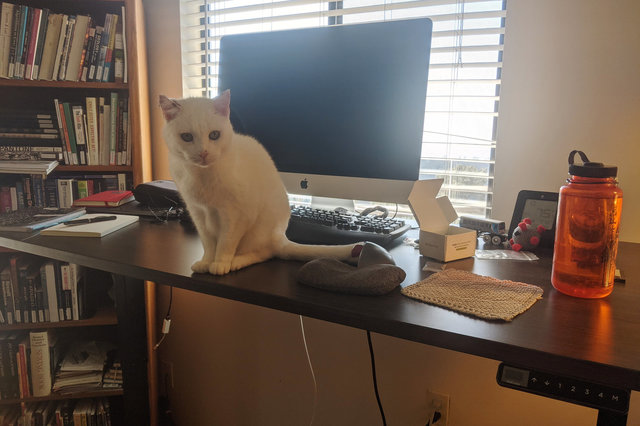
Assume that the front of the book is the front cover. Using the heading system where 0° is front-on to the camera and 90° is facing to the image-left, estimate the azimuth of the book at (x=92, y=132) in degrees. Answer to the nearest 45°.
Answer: approximately 270°

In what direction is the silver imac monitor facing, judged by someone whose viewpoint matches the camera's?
facing the viewer and to the left of the viewer

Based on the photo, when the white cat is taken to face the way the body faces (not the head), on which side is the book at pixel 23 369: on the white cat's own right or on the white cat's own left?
on the white cat's own right

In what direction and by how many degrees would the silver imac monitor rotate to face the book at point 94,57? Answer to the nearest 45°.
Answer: approximately 90° to its right

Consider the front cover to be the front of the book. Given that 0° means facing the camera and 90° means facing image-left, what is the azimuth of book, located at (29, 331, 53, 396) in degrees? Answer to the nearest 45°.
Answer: approximately 270°

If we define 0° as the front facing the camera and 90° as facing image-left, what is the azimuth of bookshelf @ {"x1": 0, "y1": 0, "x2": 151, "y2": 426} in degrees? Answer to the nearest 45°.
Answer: approximately 0°

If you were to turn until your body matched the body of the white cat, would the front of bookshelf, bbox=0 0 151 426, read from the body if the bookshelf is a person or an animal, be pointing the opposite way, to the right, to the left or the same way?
to the left

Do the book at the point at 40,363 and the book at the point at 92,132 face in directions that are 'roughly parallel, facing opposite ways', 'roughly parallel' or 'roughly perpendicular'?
roughly parallel

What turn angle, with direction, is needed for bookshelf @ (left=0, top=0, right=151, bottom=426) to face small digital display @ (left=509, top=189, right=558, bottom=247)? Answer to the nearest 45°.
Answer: approximately 45° to its left

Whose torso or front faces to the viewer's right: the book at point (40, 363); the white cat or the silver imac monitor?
the book

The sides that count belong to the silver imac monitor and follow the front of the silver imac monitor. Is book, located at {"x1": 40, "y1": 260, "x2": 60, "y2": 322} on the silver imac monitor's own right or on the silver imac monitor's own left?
on the silver imac monitor's own right
